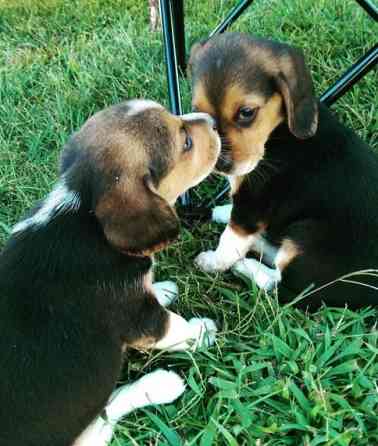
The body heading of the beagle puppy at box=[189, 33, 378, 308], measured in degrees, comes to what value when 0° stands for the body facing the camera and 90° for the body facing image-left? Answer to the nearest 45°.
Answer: approximately 90°
